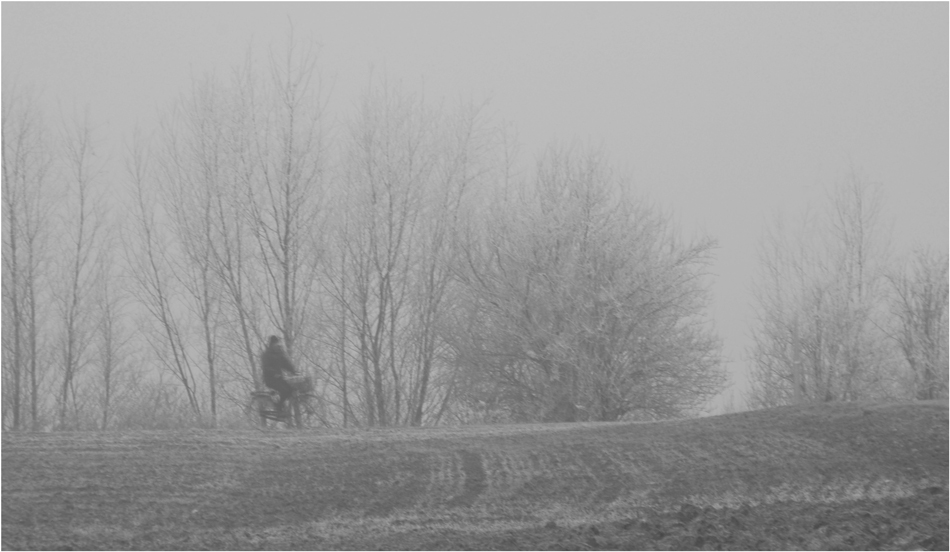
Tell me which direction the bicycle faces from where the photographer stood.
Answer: facing to the right of the viewer

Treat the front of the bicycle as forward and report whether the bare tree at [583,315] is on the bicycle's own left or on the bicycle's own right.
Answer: on the bicycle's own left

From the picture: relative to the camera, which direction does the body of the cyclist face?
to the viewer's right

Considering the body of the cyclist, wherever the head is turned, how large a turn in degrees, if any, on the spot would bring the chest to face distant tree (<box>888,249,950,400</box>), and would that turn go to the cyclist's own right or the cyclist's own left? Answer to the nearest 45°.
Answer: approximately 45° to the cyclist's own left

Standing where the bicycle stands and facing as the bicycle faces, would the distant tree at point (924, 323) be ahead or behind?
ahead

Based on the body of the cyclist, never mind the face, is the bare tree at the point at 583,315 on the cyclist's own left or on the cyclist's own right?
on the cyclist's own left

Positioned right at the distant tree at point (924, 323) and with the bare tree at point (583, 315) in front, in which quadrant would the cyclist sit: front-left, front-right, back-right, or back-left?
front-left
